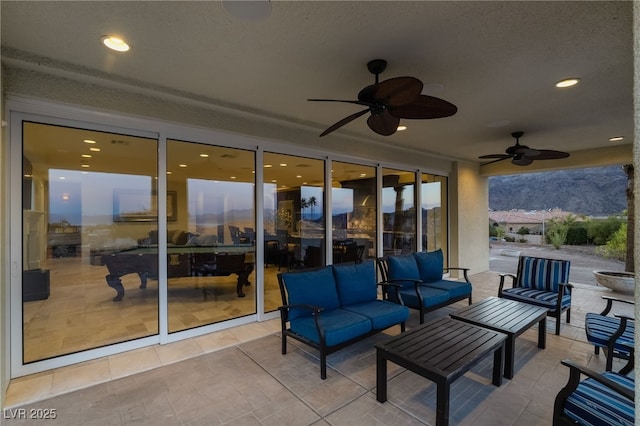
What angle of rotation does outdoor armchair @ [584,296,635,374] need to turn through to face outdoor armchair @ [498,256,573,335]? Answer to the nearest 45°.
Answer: approximately 45° to its right

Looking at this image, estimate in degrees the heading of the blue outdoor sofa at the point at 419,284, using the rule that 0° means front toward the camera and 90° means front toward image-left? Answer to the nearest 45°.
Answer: approximately 315°

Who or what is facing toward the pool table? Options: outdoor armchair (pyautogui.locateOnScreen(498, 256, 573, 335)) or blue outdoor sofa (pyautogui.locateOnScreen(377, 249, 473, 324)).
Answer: the outdoor armchair

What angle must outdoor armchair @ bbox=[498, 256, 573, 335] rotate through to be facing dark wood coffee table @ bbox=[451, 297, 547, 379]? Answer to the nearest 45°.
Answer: approximately 45° to its left

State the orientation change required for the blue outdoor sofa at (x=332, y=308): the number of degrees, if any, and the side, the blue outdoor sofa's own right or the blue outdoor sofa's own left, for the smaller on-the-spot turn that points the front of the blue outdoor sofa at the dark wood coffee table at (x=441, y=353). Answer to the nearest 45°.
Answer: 0° — it already faces it

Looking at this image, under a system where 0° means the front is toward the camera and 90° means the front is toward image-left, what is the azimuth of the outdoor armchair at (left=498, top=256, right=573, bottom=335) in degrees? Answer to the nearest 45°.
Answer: approximately 45°

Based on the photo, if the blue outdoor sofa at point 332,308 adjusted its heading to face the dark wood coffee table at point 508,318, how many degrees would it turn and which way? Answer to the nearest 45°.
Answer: approximately 45° to its left

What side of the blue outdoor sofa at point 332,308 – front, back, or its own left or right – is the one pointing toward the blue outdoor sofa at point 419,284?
left

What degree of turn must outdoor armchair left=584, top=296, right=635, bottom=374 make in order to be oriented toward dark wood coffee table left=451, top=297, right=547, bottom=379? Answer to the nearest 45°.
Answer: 0° — it already faces it

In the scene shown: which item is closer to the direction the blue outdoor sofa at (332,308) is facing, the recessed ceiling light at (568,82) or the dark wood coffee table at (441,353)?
the dark wood coffee table

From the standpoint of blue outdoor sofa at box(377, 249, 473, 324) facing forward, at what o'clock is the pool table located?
The pool table is roughly at 4 o'clock from the blue outdoor sofa.

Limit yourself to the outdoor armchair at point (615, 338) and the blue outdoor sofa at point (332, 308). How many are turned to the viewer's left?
1
